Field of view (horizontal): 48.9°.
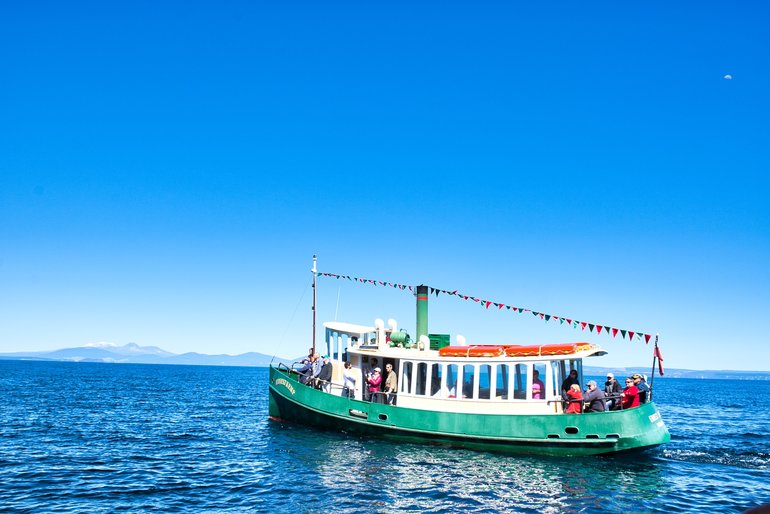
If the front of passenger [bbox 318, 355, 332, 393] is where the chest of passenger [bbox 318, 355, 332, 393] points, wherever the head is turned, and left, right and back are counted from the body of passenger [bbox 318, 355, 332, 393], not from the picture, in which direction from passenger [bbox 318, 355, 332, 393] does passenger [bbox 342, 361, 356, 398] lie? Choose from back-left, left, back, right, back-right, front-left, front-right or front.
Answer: back-left

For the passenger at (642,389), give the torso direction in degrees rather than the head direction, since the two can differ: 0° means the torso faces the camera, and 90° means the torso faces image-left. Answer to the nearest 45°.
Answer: approximately 90°

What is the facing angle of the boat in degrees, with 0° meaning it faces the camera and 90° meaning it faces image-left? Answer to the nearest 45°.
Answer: approximately 135°

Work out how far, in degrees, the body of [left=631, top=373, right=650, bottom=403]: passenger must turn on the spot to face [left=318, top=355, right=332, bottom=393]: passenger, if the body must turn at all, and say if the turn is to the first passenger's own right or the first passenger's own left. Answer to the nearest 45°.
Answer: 0° — they already face them

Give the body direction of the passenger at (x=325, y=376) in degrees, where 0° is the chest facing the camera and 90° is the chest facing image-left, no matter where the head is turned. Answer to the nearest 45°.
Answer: approximately 90°

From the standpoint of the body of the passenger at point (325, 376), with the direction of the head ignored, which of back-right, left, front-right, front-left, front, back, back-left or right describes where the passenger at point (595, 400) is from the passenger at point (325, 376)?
back-left

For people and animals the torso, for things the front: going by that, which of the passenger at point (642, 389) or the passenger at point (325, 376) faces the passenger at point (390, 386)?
the passenger at point (642, 389)
